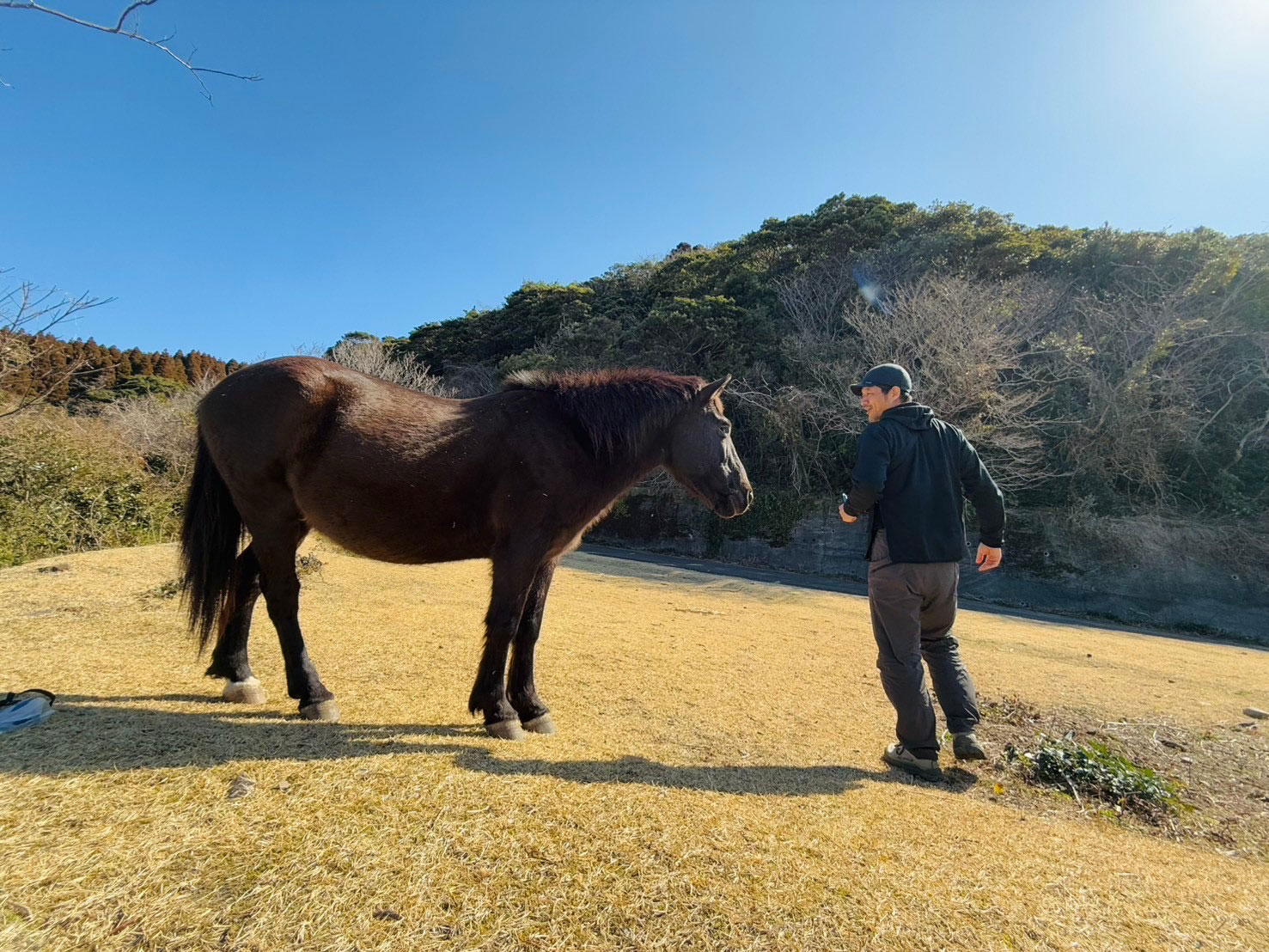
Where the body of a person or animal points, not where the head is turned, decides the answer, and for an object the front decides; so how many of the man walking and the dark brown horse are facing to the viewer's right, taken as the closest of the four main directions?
1

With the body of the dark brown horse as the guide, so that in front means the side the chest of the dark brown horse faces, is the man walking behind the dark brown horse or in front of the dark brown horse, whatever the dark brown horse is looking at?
in front

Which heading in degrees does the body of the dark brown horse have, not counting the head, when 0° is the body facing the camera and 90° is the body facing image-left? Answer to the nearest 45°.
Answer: approximately 270°

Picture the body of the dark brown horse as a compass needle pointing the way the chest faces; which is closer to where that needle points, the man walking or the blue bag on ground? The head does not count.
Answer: the man walking

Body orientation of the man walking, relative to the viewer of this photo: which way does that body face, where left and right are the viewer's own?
facing away from the viewer and to the left of the viewer

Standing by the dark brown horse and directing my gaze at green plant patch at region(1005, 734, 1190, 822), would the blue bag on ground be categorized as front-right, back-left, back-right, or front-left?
back-right

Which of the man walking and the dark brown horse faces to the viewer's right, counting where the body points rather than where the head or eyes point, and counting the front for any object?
the dark brown horse

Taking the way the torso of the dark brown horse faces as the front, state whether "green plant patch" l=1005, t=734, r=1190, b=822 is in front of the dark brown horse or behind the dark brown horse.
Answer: in front

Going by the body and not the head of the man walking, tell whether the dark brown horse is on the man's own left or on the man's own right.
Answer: on the man's own left

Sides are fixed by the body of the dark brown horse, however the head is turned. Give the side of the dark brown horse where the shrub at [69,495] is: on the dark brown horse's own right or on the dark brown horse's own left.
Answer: on the dark brown horse's own left

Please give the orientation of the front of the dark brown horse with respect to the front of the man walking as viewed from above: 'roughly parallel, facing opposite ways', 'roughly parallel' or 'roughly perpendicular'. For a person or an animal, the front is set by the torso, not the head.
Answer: roughly perpendicular
